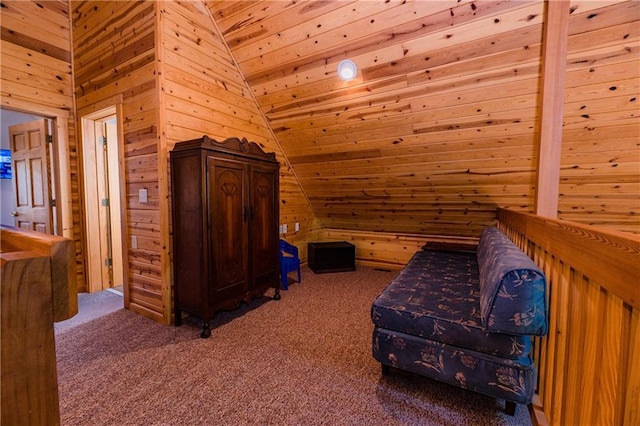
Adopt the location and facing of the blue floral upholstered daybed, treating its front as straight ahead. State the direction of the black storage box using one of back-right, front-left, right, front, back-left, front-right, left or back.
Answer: front-right

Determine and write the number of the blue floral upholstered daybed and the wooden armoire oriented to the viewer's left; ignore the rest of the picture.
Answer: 1

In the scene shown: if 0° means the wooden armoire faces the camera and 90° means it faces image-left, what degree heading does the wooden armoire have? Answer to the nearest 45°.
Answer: approximately 315°

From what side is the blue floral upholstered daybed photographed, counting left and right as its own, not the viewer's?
left

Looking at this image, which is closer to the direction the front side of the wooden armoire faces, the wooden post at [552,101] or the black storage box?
the wooden post

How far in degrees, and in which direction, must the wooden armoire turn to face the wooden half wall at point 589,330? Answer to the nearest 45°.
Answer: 0° — it already faces it
